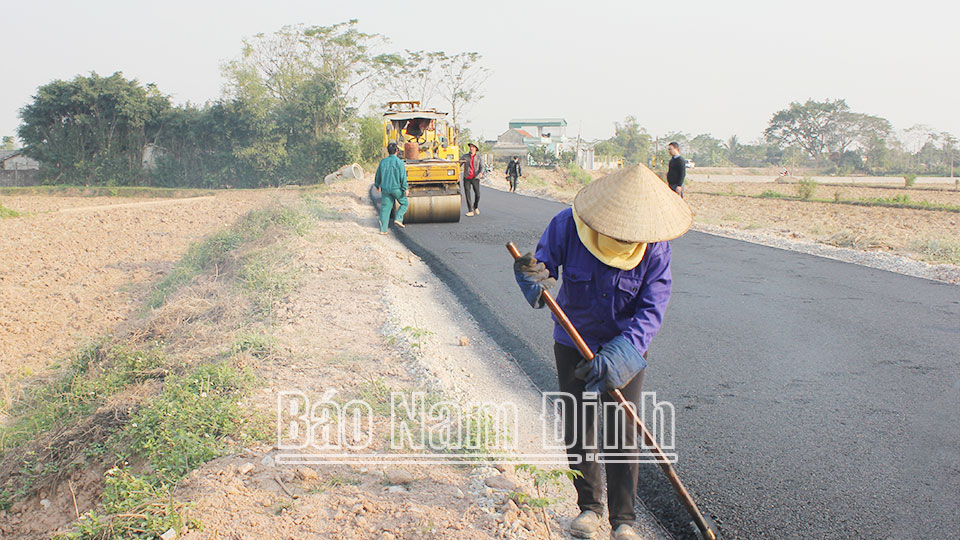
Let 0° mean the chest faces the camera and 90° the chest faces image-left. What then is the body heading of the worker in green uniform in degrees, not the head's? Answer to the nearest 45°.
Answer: approximately 180°

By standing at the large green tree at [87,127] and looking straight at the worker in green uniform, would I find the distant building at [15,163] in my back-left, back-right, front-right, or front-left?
back-right

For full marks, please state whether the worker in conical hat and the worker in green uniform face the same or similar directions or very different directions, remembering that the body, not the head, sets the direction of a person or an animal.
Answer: very different directions

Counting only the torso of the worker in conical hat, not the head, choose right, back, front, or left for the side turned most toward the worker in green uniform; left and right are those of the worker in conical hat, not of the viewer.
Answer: back

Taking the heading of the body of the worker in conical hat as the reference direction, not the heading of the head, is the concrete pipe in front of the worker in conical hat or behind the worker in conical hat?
behind

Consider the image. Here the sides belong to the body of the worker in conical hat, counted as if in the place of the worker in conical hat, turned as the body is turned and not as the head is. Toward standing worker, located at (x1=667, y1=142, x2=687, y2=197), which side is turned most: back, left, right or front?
back

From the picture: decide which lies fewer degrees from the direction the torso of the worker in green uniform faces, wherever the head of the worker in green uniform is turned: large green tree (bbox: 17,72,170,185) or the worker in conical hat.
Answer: the large green tree

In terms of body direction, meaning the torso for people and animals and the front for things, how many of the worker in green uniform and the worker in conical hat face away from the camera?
1

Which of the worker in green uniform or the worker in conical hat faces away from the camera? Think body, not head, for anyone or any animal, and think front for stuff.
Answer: the worker in green uniform

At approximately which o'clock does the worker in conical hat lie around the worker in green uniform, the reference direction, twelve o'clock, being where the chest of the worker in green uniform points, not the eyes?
The worker in conical hat is roughly at 6 o'clock from the worker in green uniform.

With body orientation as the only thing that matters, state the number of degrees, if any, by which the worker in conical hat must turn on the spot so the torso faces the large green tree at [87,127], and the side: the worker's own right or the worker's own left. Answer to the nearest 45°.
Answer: approximately 135° to the worker's own right

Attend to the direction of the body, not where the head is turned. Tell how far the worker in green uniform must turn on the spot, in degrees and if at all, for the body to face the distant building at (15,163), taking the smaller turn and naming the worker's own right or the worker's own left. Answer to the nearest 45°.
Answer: approximately 45° to the worker's own left
